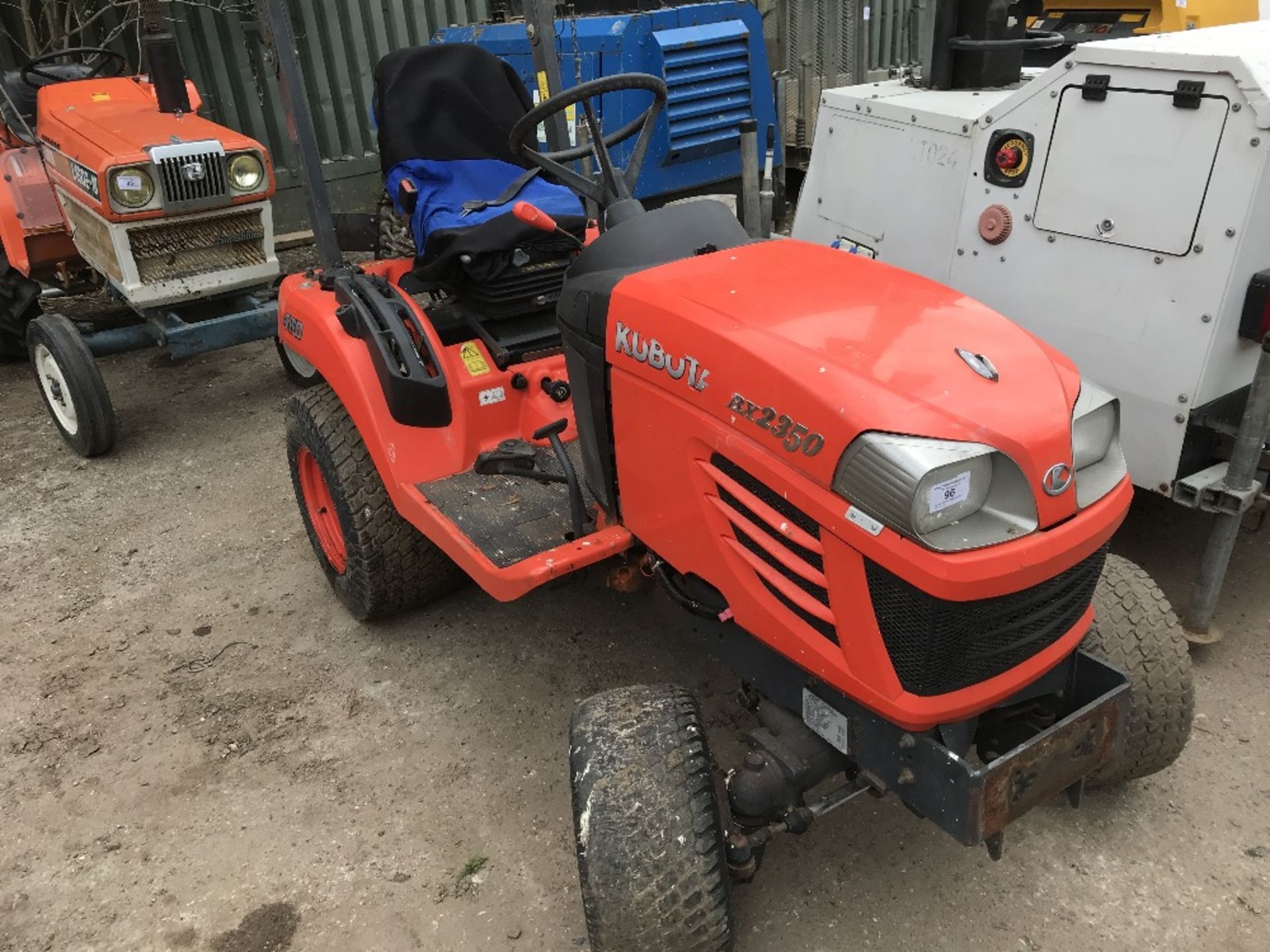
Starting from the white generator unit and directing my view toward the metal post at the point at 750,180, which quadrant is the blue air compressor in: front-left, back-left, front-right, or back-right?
front-right

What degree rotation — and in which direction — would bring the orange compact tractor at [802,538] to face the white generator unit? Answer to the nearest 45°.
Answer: approximately 90° to its left

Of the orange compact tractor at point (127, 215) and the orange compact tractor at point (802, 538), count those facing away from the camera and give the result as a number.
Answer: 0

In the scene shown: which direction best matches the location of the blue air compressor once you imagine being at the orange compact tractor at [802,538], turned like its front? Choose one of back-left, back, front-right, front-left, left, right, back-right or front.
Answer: back-left

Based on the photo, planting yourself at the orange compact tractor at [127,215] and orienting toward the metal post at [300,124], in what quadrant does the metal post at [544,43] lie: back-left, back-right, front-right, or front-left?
front-left

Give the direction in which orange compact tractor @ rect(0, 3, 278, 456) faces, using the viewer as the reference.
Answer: facing the viewer and to the right of the viewer

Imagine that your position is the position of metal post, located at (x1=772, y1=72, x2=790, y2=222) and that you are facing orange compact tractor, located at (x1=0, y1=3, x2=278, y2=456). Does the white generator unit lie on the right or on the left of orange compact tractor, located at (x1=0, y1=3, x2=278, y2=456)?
left

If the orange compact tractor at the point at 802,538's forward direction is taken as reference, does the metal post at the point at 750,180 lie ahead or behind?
behind

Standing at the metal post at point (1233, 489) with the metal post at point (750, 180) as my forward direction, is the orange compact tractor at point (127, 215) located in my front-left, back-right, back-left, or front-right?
front-left

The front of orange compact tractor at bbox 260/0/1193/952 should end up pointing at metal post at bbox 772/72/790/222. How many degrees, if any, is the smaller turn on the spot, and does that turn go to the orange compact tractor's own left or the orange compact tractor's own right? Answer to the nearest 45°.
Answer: approximately 135° to the orange compact tractor's own left

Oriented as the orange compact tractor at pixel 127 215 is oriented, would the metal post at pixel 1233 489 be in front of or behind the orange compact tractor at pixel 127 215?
in front

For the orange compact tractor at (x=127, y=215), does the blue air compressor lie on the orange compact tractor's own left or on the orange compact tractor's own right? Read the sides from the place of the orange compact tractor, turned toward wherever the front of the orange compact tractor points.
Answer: on the orange compact tractor's own left

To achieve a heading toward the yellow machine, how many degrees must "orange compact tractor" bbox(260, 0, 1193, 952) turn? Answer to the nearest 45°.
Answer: approximately 90° to its left

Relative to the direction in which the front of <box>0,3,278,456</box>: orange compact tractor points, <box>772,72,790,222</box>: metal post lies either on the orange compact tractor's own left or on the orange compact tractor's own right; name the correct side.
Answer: on the orange compact tractor's own left

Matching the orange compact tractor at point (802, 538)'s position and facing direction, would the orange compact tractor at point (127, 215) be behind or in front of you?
behind
